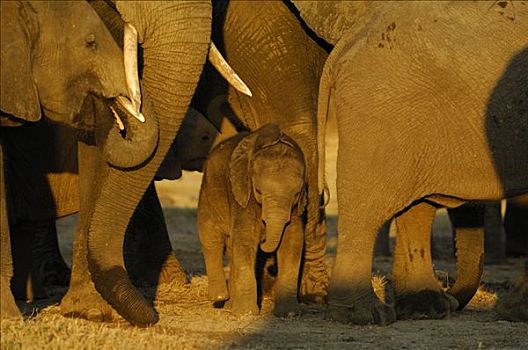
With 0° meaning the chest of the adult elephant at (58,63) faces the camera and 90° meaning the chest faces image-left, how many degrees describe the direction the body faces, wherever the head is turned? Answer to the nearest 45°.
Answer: approximately 270°

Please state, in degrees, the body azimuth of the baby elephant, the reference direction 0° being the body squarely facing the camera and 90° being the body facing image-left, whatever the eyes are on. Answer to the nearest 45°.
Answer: approximately 315°
